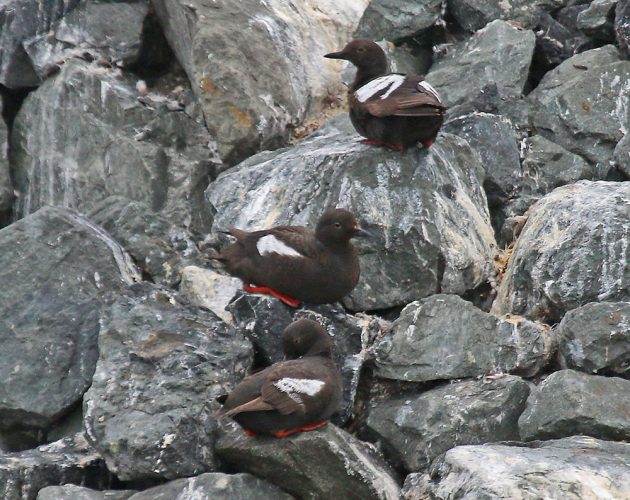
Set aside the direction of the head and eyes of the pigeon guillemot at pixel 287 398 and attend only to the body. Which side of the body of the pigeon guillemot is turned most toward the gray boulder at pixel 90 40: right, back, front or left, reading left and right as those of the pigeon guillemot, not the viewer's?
left

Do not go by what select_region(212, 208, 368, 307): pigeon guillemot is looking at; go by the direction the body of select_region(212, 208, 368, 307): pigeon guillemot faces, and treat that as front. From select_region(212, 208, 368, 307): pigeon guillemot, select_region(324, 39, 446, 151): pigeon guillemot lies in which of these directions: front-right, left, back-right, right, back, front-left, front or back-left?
front-left

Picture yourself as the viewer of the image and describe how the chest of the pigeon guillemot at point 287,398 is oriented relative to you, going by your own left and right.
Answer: facing to the right of the viewer

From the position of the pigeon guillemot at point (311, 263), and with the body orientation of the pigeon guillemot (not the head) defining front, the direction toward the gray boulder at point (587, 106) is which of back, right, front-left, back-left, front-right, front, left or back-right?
front-left

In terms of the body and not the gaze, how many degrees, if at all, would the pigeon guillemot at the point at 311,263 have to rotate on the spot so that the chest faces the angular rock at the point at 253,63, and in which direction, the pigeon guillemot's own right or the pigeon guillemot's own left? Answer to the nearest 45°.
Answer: approximately 90° to the pigeon guillemot's own left

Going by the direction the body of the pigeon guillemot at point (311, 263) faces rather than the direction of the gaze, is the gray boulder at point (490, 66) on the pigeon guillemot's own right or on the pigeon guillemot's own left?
on the pigeon guillemot's own left

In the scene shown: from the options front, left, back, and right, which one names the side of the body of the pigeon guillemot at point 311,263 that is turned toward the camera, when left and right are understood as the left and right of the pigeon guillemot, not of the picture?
right

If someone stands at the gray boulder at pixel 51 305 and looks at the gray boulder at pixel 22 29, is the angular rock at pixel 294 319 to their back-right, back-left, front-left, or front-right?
back-right

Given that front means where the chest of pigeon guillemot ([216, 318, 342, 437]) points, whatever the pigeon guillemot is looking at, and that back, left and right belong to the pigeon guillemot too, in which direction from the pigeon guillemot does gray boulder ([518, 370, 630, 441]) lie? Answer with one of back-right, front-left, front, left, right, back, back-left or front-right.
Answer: front

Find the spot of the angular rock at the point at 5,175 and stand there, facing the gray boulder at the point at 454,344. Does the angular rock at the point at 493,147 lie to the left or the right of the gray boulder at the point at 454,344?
left

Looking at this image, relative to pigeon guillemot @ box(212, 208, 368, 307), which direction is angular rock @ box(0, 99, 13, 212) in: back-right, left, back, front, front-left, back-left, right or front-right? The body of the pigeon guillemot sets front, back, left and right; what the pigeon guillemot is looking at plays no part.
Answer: back-left

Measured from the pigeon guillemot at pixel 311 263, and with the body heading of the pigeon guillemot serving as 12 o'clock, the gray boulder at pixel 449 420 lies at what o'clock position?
The gray boulder is roughly at 2 o'clock from the pigeon guillemot.

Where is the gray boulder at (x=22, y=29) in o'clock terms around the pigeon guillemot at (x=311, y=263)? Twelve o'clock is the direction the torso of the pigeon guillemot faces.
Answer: The gray boulder is roughly at 8 o'clock from the pigeon guillemot.
